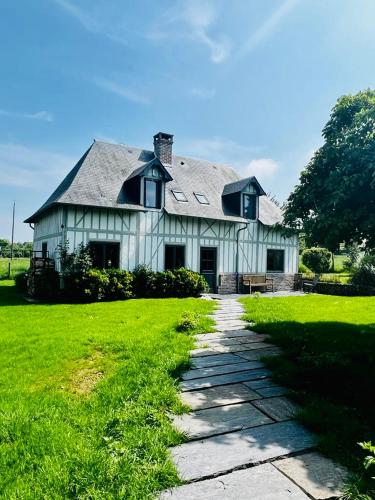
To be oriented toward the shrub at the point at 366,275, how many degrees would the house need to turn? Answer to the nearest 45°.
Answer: approximately 45° to its left

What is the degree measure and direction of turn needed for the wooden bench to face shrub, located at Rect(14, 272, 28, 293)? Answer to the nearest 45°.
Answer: approximately 135° to its right

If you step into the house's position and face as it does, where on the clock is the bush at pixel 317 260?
The bush is roughly at 9 o'clock from the house.

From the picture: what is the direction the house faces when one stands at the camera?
facing the viewer and to the right of the viewer

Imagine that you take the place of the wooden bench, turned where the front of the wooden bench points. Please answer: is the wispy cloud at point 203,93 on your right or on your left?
on your right
